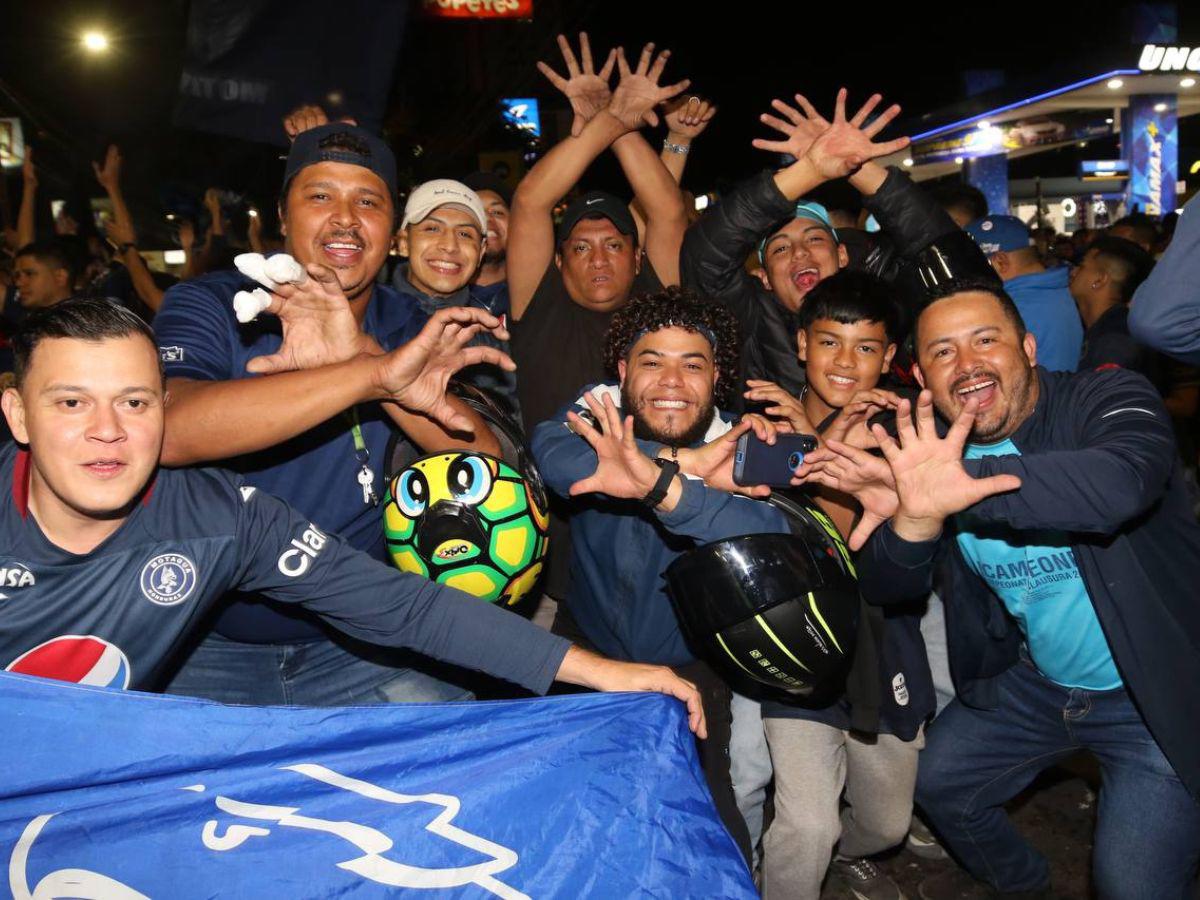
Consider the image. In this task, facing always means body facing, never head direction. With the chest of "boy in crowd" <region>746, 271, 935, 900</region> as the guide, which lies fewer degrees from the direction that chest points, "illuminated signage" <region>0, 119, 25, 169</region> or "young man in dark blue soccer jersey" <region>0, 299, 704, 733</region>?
the young man in dark blue soccer jersey

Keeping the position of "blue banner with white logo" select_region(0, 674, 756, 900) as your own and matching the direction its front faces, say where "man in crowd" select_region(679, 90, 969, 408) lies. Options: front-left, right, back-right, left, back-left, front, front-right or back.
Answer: back-left

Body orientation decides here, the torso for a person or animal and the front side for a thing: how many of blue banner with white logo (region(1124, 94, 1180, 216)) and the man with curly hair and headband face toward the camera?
2

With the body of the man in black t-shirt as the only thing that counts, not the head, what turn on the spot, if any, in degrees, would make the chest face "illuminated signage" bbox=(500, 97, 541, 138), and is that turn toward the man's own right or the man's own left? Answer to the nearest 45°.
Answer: approximately 180°

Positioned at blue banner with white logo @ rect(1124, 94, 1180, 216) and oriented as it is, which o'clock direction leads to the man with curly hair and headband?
The man with curly hair and headband is roughly at 12 o'clock from the blue banner with white logo.

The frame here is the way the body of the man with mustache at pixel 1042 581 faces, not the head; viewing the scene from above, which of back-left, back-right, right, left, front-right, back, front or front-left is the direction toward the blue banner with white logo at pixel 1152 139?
back-right
